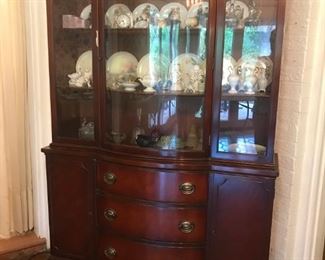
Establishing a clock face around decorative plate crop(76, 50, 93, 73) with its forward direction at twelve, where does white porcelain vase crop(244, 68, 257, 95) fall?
The white porcelain vase is roughly at 10 o'clock from the decorative plate.

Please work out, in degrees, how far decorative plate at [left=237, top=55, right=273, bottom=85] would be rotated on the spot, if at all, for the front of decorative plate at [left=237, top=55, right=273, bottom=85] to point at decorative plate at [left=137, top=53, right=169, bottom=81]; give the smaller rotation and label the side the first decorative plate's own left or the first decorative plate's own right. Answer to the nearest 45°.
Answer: approximately 90° to the first decorative plate's own right

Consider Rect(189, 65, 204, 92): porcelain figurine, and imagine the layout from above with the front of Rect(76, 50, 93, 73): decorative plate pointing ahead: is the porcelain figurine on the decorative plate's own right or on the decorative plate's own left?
on the decorative plate's own left

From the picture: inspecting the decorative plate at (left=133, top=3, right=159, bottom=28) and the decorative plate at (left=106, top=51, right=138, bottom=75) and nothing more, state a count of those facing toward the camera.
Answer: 2

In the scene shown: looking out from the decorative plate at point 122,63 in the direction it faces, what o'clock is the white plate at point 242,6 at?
The white plate is roughly at 10 o'clock from the decorative plate.

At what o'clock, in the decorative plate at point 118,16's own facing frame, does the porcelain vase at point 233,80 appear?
The porcelain vase is roughly at 10 o'clock from the decorative plate.
